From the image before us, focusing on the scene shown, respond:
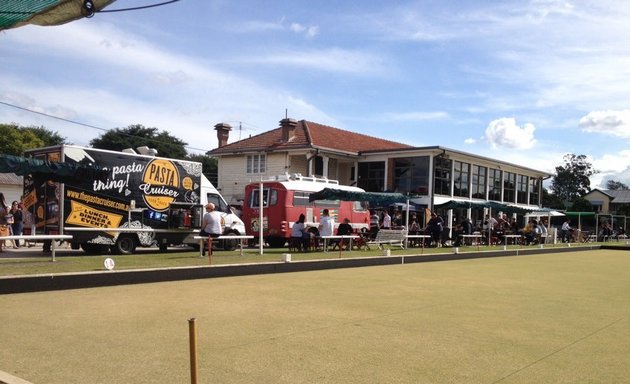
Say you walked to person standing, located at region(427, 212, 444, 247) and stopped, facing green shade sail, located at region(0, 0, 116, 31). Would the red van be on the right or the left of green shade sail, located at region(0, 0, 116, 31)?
right
